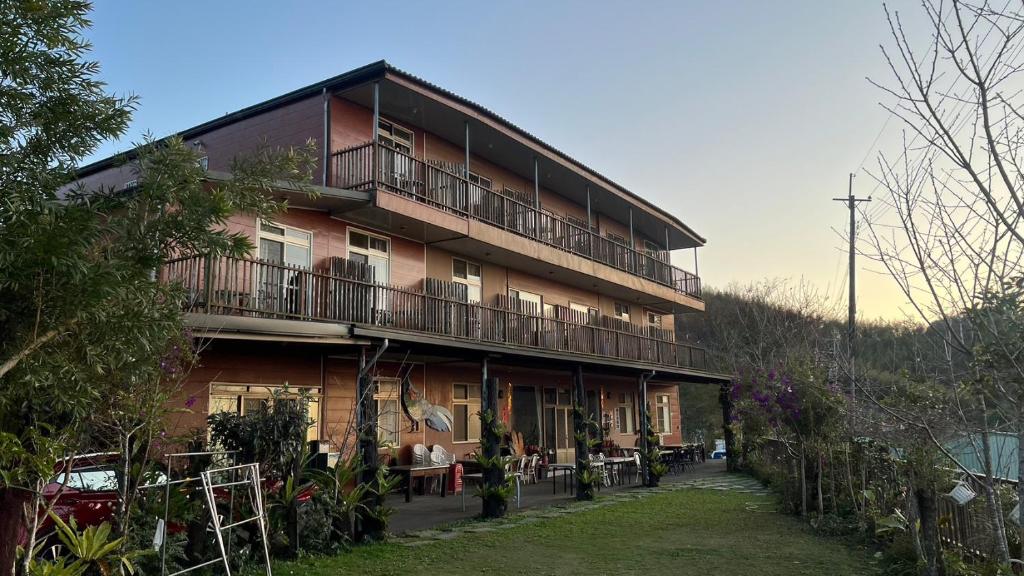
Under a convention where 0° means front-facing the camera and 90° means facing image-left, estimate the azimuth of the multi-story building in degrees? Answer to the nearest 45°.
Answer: approximately 315°

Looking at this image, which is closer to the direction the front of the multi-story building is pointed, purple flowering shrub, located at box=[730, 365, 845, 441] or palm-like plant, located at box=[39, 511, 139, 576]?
the purple flowering shrub

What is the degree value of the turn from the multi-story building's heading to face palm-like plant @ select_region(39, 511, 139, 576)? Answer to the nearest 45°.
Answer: approximately 45° to its right
